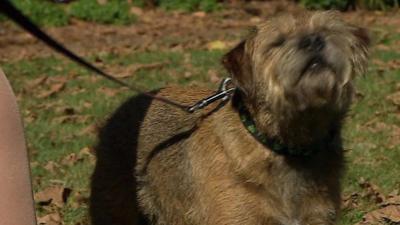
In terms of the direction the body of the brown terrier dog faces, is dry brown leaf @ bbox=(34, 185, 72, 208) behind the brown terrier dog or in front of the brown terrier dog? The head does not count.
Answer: behind

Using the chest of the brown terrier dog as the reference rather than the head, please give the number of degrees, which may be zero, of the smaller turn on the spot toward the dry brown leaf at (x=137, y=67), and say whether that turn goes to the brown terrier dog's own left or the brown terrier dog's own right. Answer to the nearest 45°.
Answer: approximately 135° to the brown terrier dog's own left

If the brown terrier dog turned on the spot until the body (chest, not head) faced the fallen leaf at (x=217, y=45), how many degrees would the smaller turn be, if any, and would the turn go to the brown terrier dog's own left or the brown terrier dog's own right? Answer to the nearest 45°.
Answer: approximately 135° to the brown terrier dog's own left

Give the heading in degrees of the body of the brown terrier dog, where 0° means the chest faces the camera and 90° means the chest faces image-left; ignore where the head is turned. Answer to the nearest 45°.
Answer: approximately 315°

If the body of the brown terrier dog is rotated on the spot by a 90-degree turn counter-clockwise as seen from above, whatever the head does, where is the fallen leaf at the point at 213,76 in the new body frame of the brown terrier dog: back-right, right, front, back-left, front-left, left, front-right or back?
front-left

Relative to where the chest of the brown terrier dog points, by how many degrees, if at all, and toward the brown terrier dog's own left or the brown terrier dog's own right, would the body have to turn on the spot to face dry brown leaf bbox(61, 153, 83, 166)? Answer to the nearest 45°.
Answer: approximately 180°

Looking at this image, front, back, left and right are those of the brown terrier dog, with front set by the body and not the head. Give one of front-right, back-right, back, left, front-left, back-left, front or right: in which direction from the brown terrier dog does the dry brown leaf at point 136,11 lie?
back-left

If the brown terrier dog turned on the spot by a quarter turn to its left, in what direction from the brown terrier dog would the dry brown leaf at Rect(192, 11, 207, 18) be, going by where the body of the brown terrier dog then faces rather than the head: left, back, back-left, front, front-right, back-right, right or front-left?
front-left

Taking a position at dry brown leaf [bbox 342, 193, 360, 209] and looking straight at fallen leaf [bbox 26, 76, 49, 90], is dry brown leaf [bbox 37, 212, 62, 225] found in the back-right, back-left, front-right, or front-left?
front-left

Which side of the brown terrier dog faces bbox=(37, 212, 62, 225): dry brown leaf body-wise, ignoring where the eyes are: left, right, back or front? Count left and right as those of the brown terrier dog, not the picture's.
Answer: back
